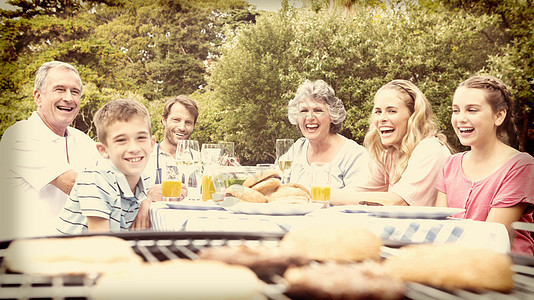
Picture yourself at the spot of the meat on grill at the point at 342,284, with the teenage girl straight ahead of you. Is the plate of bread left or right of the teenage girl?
left

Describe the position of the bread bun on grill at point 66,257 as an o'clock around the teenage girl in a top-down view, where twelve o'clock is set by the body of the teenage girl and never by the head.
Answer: The bread bun on grill is roughly at 11 o'clock from the teenage girl.

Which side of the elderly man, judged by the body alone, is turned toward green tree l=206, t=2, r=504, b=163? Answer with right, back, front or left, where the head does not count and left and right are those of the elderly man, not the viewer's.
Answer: left

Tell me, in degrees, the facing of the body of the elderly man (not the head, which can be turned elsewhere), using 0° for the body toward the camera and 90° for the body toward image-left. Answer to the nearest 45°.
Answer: approximately 315°

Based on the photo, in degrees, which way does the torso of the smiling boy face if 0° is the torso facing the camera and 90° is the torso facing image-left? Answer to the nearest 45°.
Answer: approximately 315°

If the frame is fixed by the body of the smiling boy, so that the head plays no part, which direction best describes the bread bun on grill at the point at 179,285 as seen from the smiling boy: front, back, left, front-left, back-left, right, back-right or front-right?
front-right

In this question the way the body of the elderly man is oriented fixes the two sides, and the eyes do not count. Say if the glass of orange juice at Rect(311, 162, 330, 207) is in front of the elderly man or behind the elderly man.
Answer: in front
